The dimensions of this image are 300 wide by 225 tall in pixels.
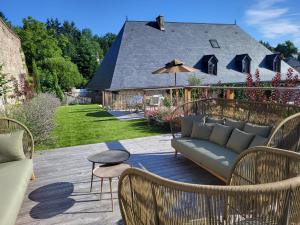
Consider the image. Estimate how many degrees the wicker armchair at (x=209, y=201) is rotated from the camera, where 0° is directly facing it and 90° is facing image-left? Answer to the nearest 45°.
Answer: approximately 135°

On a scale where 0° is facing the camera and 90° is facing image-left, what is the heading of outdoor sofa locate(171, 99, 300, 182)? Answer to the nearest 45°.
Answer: approximately 45°

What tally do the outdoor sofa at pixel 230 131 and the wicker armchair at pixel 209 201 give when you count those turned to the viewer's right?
0

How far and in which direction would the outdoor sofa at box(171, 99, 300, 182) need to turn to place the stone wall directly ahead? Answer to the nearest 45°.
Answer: approximately 90° to its right

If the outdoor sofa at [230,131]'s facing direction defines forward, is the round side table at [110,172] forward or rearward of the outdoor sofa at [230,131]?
forward

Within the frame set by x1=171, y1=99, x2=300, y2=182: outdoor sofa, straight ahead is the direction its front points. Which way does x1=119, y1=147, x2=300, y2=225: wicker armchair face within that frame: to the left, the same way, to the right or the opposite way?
to the right

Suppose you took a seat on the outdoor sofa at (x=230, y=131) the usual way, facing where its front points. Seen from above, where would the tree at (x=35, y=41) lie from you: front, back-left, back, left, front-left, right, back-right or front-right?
right

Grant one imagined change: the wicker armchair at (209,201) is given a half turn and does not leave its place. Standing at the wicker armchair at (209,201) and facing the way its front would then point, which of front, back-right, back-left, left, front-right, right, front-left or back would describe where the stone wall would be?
back

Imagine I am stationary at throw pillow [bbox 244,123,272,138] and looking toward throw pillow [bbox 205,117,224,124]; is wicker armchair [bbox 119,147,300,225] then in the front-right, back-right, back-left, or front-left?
back-left

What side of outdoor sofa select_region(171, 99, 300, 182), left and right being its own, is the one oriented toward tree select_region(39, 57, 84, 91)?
right

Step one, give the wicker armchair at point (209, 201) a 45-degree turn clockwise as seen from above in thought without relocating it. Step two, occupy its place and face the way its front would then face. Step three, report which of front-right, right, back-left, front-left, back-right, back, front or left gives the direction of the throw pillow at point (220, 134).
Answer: front

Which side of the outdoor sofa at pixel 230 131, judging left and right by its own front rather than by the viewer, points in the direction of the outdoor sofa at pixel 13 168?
front

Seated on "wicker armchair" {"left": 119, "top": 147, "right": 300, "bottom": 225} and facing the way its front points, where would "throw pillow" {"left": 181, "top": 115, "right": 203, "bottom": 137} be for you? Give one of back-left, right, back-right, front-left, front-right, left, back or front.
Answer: front-right
